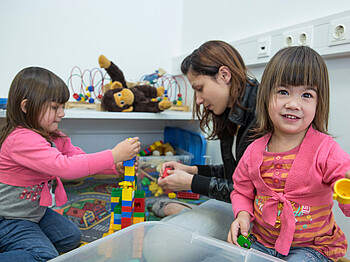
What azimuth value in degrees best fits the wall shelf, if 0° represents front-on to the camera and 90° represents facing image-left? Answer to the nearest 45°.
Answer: approximately 0°

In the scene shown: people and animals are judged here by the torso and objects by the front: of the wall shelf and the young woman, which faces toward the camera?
the wall shelf

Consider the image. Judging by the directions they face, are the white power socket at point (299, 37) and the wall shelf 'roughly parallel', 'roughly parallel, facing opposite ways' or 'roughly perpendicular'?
roughly perpendicular

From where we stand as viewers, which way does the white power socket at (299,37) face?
facing the viewer and to the left of the viewer

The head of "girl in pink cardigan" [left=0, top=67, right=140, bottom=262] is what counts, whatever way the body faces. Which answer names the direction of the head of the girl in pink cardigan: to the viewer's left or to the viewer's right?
to the viewer's right

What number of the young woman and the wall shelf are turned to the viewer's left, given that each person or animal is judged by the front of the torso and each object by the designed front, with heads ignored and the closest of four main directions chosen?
1

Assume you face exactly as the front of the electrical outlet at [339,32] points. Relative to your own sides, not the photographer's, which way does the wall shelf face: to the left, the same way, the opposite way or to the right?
to the left

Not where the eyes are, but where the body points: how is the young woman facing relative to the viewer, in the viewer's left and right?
facing to the left of the viewer

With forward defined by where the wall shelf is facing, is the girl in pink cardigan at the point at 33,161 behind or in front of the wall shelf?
in front

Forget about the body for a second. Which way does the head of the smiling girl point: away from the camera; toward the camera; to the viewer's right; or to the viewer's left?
toward the camera

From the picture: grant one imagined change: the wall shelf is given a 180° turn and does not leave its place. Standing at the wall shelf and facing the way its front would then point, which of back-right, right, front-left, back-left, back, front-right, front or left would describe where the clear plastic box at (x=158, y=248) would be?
back

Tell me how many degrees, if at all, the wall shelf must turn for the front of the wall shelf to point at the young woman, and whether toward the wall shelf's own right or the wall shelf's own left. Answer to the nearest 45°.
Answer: approximately 45° to the wall shelf's own left
